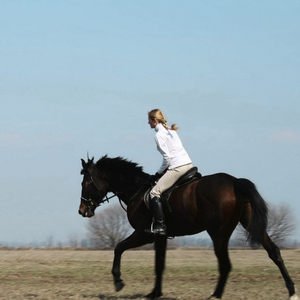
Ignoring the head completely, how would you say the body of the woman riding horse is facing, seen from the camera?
to the viewer's left

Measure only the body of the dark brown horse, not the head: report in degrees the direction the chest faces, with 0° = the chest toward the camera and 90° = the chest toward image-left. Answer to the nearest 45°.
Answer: approximately 90°

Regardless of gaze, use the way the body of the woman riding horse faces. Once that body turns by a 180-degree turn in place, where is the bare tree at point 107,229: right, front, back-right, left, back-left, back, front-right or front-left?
left

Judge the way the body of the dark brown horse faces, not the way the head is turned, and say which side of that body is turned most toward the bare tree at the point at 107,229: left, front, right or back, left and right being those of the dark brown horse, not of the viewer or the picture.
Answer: right
